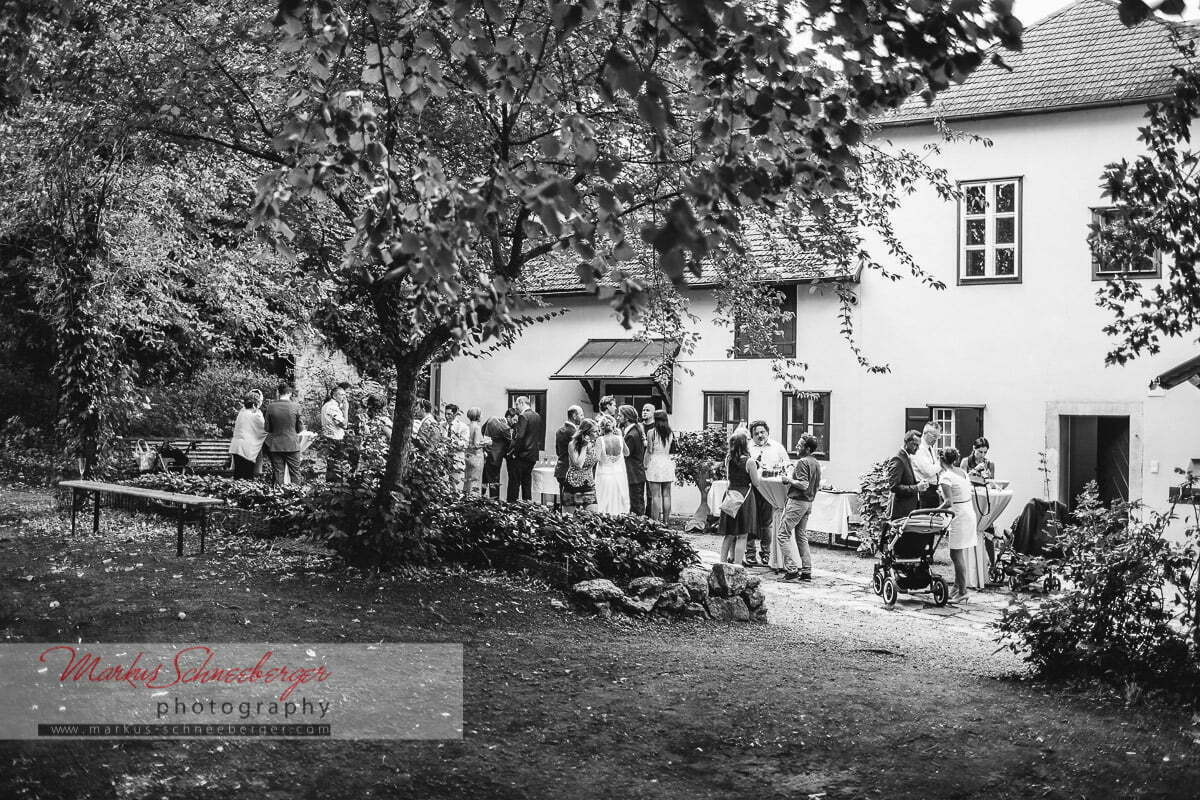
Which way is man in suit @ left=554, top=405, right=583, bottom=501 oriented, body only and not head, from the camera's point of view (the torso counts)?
to the viewer's right

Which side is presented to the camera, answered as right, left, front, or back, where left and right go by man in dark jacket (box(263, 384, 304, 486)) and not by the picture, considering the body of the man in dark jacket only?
back

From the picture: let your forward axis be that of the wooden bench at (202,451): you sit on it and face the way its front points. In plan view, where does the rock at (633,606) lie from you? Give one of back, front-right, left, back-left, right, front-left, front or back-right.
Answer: front

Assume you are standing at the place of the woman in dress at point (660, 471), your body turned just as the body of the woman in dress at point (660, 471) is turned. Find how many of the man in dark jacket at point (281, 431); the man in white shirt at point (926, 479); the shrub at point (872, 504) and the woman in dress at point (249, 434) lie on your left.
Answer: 2

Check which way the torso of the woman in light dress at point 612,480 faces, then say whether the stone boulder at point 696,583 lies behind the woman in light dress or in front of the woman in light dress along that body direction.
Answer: behind

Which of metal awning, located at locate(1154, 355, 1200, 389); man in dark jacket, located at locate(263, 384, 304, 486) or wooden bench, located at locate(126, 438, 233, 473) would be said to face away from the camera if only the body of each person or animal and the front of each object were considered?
the man in dark jacket

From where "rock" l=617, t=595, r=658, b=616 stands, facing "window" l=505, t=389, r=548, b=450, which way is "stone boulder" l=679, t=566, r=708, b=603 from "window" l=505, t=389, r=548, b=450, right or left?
right

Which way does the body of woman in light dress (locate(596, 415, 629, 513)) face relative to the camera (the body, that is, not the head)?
away from the camera

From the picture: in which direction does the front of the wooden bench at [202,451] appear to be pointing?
toward the camera
